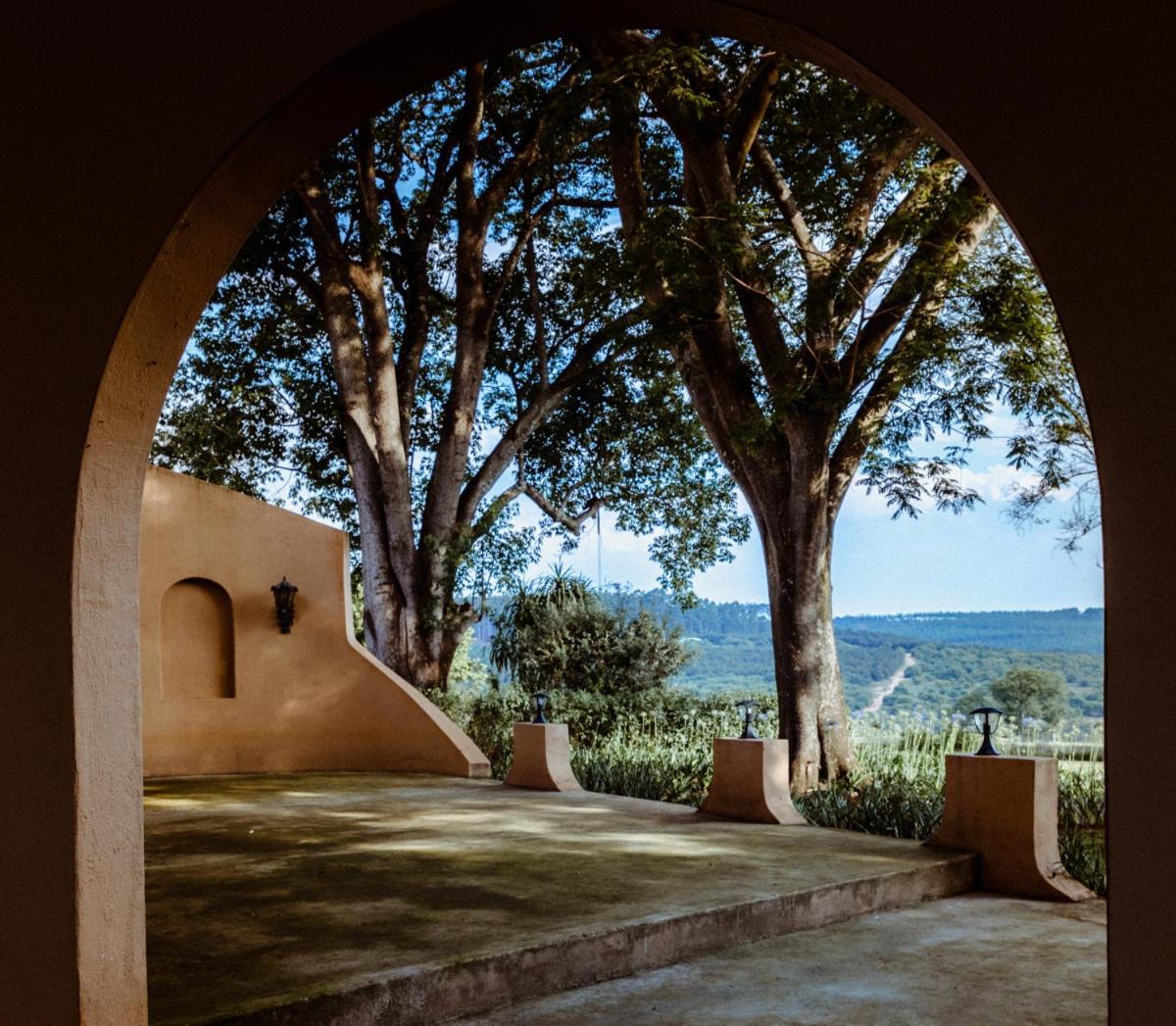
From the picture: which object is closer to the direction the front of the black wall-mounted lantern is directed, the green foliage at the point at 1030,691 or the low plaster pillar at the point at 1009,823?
the low plaster pillar

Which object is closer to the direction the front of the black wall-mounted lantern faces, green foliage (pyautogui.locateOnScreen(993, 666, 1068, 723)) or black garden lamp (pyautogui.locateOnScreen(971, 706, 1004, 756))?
the black garden lamp

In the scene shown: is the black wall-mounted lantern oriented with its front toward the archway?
yes

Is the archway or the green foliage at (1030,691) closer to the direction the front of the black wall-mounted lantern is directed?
the archway

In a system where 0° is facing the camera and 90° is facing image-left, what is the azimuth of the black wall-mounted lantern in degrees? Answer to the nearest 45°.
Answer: approximately 0°
